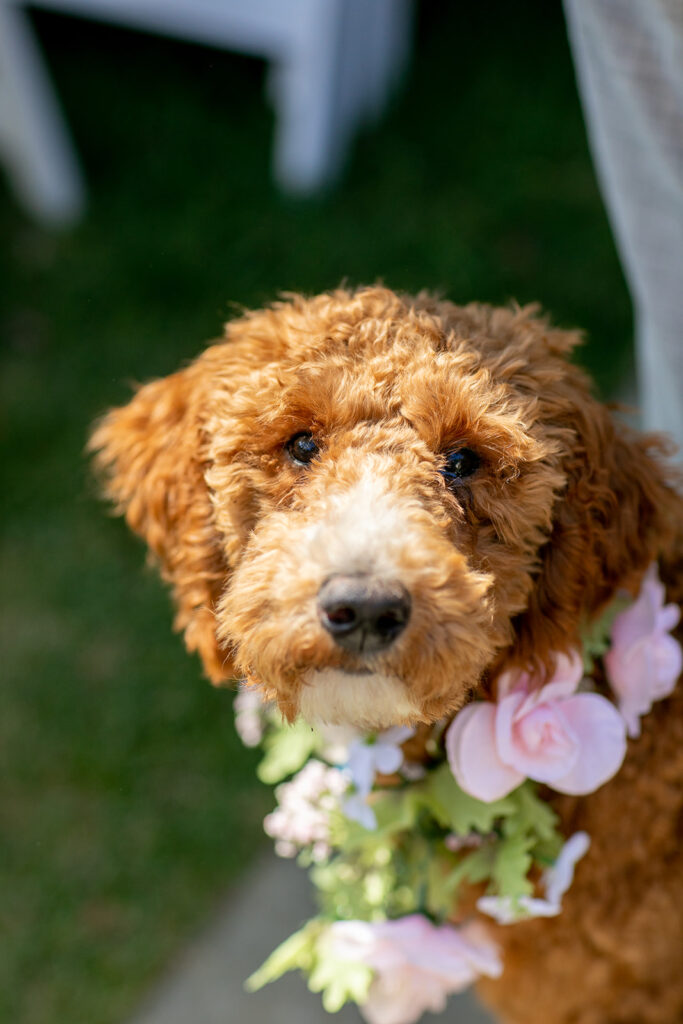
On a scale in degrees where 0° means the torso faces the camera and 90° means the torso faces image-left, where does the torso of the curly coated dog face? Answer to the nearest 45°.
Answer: approximately 45°
